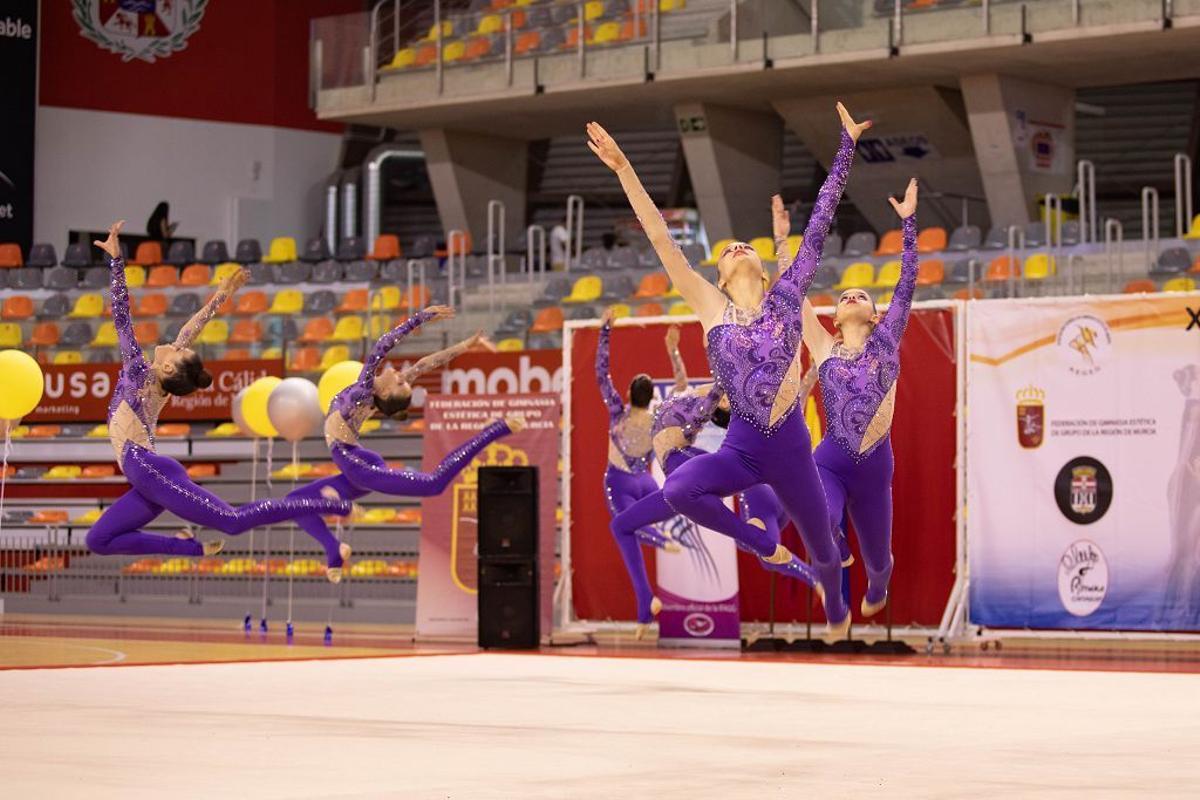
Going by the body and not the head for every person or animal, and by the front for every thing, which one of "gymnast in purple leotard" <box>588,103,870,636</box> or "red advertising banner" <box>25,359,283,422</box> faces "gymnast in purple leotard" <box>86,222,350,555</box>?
the red advertising banner

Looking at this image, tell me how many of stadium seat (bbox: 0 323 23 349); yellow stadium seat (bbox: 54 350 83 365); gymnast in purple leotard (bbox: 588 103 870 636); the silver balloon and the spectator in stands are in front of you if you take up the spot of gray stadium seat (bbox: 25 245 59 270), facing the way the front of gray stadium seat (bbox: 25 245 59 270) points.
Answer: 4

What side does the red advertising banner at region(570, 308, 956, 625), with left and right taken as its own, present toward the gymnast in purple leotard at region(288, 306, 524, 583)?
right

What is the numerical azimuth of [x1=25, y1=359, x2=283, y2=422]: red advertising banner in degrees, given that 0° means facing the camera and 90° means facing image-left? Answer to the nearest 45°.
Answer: approximately 0°

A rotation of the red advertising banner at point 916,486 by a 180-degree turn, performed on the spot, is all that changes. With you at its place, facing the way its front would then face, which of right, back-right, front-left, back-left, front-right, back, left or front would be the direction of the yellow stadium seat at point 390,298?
front-left

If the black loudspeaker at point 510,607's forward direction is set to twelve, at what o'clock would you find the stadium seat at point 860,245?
The stadium seat is roughly at 7 o'clock from the black loudspeaker.

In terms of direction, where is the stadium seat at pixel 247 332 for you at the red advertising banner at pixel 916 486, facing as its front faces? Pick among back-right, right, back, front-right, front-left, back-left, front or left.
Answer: back-right

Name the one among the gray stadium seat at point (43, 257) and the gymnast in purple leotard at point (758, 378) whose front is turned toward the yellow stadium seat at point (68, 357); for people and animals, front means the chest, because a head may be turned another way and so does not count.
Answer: the gray stadium seat

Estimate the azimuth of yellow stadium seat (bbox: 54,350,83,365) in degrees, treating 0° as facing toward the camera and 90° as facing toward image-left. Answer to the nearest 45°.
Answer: approximately 0°
